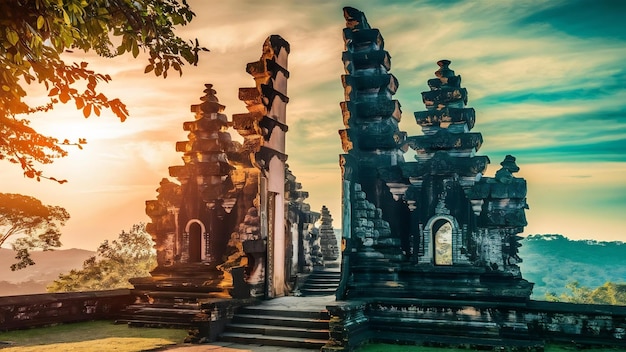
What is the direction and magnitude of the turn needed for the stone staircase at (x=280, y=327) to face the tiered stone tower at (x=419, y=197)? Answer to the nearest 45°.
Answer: approximately 135° to its left

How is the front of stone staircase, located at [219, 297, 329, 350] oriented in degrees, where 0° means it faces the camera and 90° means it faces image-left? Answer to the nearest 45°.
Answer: approximately 0°

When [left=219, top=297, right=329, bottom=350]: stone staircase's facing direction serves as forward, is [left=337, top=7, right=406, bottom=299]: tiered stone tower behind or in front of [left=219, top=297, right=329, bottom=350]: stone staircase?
behind

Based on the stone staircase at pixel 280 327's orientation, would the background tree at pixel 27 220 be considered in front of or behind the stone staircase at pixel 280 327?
behind

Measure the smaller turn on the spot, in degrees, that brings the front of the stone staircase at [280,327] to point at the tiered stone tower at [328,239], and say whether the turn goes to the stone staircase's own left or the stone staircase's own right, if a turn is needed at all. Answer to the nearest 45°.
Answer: approximately 180°

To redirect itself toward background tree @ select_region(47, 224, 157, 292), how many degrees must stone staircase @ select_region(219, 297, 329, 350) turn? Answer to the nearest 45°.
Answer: approximately 180°

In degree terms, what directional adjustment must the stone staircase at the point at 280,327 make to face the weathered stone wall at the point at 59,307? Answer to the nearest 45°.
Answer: approximately 135° to its right
